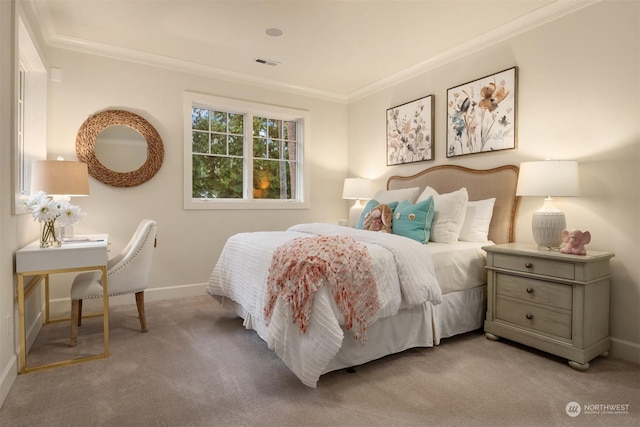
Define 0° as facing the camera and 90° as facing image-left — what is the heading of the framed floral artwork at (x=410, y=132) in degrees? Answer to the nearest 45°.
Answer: approximately 45°

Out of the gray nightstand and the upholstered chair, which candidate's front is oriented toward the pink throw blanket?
the gray nightstand

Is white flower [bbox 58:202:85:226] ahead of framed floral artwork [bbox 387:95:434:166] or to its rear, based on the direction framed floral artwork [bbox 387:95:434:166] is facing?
ahead

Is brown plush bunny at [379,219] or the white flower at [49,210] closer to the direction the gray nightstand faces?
the white flower

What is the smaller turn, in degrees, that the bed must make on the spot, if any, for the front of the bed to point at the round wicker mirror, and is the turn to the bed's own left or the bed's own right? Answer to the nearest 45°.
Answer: approximately 45° to the bed's own right

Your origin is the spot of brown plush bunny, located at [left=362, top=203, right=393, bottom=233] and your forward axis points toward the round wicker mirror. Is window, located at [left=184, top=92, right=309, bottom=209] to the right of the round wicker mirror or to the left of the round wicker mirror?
right

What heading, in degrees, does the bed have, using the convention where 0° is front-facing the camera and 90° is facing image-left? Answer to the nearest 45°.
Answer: approximately 45°

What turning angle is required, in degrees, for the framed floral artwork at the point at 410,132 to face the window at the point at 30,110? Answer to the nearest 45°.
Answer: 0° — it already faces it

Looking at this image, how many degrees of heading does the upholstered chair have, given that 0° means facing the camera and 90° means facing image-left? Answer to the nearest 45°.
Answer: approximately 90°

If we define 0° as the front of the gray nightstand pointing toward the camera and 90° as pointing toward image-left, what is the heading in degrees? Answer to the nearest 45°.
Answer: approximately 45°
